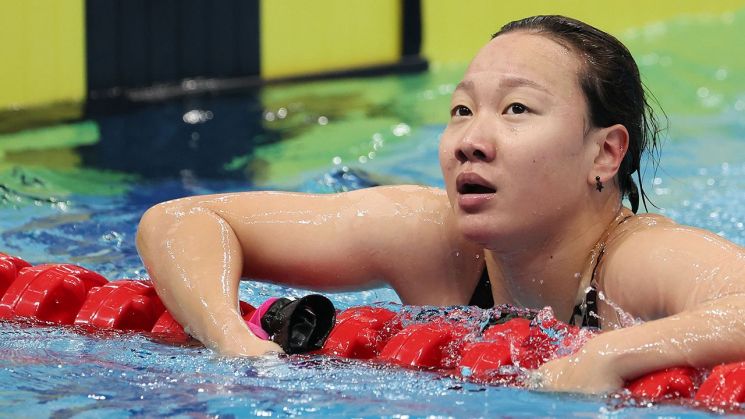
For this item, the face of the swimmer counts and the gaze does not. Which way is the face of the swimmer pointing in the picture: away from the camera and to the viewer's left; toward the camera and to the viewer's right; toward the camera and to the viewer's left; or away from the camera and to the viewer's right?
toward the camera and to the viewer's left

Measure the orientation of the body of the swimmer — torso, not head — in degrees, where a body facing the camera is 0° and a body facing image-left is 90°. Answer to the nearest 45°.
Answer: approximately 45°
